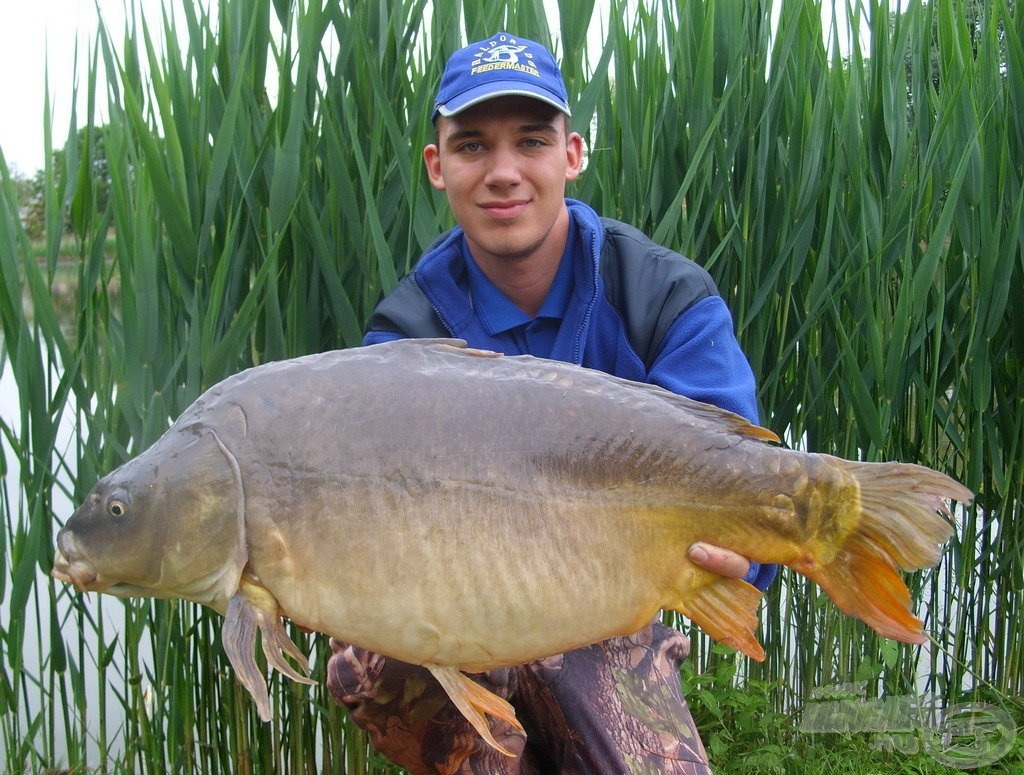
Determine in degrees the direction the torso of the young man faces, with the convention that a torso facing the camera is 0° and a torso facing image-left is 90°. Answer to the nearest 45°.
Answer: approximately 0°

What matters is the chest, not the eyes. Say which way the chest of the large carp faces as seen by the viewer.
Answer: to the viewer's left
